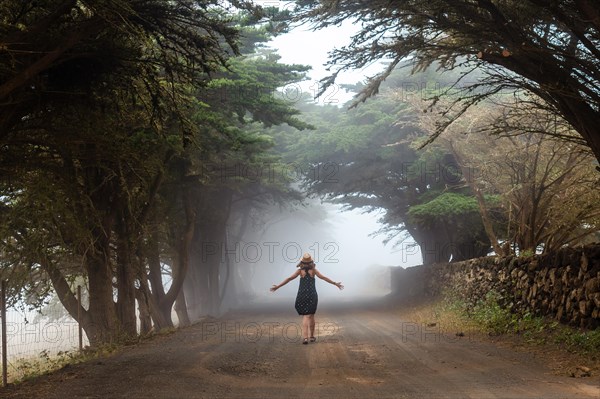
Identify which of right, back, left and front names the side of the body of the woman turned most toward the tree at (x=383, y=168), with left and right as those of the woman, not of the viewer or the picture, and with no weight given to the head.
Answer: front

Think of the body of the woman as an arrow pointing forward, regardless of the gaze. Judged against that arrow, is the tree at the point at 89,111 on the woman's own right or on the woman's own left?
on the woman's own left

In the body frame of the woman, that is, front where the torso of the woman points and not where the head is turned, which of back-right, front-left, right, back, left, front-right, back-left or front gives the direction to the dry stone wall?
right

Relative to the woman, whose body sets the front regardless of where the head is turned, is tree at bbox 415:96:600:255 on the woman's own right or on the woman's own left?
on the woman's own right

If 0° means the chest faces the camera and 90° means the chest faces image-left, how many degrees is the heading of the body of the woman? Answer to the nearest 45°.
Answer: approximately 180°

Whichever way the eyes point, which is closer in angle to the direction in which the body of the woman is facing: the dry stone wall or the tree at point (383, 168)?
the tree

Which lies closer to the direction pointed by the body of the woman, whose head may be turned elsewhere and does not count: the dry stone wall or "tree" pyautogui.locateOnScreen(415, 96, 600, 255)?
the tree
